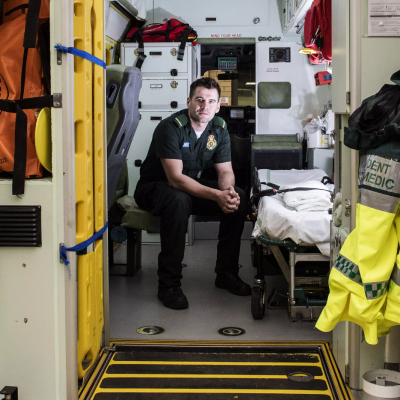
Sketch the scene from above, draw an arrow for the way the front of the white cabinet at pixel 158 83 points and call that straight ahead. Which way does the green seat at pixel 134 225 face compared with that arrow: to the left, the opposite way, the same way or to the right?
to the left

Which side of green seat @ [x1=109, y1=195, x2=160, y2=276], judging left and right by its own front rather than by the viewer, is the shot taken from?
right

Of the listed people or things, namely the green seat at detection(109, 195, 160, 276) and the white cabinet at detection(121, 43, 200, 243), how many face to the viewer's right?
1

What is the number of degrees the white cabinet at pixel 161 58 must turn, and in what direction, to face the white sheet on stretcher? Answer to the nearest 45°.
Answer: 0° — it already faces it

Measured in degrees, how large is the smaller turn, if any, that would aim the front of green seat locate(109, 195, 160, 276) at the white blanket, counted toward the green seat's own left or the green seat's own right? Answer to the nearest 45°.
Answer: approximately 45° to the green seat's own right

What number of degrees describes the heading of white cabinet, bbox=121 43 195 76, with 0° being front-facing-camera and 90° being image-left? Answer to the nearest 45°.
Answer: approximately 0°

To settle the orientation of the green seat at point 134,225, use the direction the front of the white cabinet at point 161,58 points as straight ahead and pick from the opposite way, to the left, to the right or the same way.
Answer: to the left

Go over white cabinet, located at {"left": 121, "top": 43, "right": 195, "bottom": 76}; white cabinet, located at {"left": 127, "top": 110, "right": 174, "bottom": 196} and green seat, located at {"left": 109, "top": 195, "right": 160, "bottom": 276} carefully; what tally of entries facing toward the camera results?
2

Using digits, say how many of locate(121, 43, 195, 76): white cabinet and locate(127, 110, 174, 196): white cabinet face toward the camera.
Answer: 2
